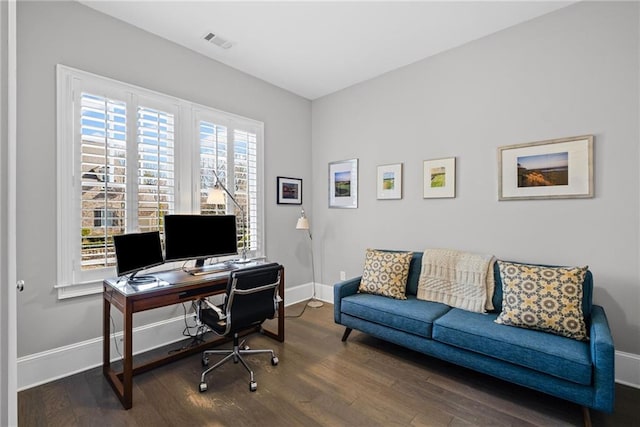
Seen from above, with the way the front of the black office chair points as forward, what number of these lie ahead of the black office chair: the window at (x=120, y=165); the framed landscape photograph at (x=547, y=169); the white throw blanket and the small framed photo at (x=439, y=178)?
1

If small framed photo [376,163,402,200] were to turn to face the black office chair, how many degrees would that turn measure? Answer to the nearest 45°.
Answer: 0° — it already faces it

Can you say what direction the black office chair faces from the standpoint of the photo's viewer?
facing away from the viewer and to the left of the viewer

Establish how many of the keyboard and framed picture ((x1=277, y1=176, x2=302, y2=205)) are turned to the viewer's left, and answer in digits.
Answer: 0

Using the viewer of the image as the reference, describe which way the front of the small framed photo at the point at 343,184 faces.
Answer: facing the viewer and to the left of the viewer

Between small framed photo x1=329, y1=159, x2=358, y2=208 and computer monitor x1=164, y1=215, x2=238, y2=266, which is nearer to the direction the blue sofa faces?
the computer monitor

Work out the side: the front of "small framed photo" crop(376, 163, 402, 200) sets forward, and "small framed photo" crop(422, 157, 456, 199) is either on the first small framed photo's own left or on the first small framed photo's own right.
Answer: on the first small framed photo's own left

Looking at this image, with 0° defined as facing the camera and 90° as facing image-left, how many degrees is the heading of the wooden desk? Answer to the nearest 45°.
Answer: approximately 315°

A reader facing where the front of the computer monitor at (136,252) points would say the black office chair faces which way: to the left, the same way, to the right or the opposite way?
the opposite way

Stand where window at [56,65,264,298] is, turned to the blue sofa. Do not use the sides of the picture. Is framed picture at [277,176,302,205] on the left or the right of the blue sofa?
left

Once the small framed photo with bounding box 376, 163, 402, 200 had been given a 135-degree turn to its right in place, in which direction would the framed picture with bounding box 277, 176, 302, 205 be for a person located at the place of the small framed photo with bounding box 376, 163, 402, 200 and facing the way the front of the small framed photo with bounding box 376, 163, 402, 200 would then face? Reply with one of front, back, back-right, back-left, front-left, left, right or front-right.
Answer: left
